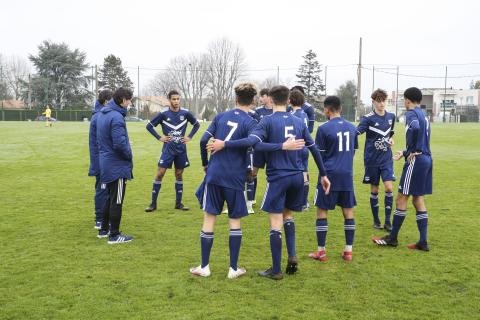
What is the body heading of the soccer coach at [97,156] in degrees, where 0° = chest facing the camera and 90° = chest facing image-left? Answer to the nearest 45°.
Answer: approximately 270°

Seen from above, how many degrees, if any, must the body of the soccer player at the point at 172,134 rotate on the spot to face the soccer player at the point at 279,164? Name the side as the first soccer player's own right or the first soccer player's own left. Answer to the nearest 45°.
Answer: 0° — they already face them

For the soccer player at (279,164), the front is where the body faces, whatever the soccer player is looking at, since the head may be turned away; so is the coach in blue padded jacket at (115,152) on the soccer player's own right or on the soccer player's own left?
on the soccer player's own left

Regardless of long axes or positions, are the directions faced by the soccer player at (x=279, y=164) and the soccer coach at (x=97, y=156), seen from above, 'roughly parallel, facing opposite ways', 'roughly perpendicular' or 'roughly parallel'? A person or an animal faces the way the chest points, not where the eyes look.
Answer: roughly perpendicular

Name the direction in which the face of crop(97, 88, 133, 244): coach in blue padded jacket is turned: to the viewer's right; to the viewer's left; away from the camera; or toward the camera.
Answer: to the viewer's right

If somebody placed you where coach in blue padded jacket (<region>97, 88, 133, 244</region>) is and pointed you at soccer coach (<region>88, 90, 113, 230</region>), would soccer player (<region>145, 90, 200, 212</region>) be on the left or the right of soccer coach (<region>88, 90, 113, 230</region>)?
right

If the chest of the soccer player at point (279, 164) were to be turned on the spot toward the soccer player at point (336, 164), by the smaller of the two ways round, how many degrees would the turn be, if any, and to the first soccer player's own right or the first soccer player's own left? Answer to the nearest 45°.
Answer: approximately 45° to the first soccer player's own right

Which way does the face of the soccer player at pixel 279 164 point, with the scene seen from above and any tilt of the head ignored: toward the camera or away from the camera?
away from the camera

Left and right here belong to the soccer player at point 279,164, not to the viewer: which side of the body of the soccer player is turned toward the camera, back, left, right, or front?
back

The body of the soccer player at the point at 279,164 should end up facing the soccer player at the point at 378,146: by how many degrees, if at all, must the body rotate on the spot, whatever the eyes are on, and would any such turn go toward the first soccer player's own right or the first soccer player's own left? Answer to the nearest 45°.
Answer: approximately 45° to the first soccer player's own right

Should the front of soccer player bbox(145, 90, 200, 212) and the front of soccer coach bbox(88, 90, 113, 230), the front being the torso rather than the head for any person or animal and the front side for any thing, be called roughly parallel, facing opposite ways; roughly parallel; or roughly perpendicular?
roughly perpendicular
